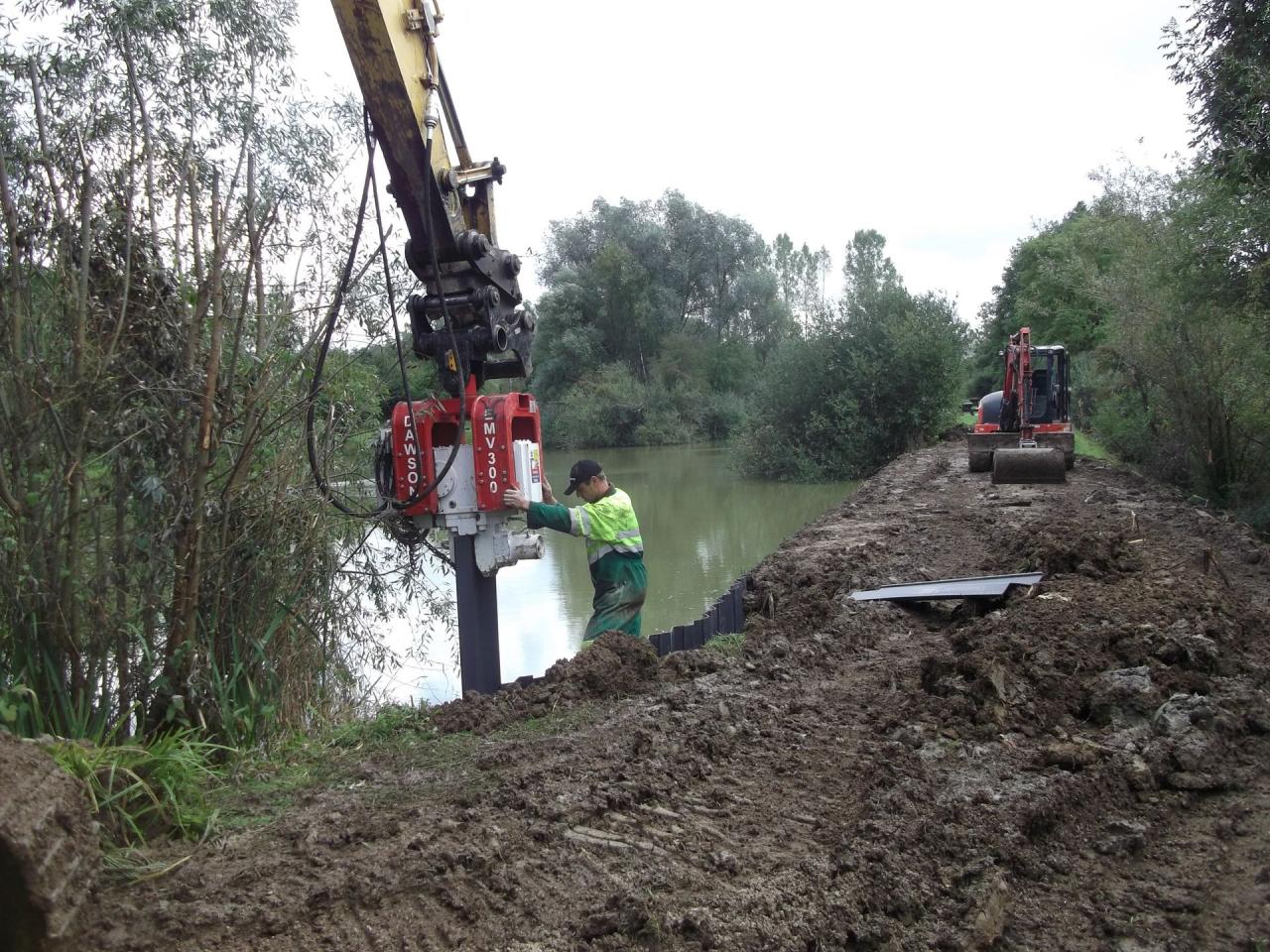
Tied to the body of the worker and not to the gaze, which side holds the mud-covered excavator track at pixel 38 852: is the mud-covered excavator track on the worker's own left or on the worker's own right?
on the worker's own left

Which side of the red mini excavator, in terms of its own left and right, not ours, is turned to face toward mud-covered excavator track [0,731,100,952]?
front

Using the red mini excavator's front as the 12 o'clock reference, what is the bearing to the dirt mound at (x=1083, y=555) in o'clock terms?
The dirt mound is roughly at 12 o'clock from the red mini excavator.

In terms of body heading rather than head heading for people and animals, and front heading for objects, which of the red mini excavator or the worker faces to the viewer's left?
the worker

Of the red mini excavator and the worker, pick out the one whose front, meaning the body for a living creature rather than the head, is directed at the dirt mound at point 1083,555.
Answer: the red mini excavator

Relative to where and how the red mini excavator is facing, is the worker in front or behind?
in front

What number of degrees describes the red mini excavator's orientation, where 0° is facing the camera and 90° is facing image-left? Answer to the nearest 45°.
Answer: approximately 0°

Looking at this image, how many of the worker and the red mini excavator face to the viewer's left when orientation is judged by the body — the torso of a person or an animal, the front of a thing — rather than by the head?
1

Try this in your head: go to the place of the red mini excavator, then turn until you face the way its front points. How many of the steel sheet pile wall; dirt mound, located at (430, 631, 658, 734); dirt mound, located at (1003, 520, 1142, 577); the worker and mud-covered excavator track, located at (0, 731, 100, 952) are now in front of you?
5

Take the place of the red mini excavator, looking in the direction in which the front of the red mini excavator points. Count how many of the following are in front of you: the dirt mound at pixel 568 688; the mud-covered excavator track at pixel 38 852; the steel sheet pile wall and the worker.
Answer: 4

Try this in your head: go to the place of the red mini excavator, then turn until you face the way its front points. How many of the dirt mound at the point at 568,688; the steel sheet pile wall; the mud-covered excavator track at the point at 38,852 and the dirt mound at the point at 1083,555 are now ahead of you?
4

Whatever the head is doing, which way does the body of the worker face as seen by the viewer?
to the viewer's left

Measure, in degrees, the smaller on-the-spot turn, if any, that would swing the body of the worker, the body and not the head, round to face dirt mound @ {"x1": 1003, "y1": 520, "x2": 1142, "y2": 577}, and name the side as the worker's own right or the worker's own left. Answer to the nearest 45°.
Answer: approximately 180°

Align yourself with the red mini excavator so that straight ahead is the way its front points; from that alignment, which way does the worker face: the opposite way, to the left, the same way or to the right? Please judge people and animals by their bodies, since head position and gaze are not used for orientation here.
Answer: to the right

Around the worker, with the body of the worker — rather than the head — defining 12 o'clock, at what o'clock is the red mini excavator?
The red mini excavator is roughly at 4 o'clock from the worker.
